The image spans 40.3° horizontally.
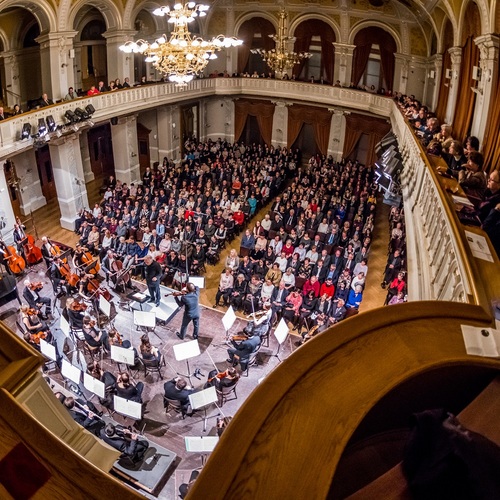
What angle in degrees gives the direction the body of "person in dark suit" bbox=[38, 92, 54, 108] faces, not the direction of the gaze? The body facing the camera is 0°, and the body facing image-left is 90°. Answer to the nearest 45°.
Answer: approximately 315°

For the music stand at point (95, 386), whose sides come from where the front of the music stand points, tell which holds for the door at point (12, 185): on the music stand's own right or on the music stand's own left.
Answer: on the music stand's own right

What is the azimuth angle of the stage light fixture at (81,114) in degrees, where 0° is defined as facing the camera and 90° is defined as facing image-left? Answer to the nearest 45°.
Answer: approximately 315°

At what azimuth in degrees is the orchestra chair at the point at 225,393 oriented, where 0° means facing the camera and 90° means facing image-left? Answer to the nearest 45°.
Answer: approximately 135°

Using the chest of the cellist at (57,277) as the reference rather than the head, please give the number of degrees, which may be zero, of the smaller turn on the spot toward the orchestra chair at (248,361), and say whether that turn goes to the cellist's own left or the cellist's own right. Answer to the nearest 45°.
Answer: approximately 45° to the cellist's own right

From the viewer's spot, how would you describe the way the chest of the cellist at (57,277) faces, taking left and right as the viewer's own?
facing to the right of the viewer

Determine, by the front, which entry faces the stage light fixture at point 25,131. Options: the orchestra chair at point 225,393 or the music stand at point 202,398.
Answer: the orchestra chair
